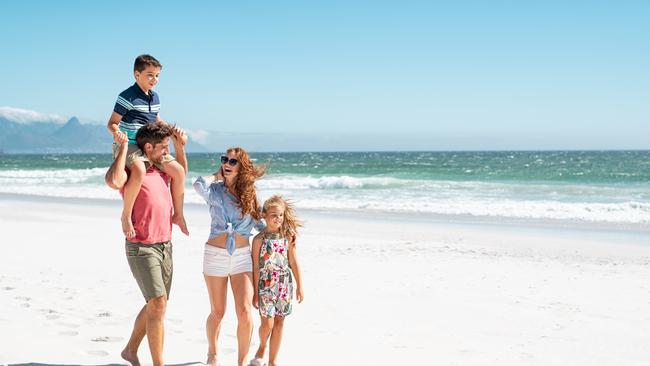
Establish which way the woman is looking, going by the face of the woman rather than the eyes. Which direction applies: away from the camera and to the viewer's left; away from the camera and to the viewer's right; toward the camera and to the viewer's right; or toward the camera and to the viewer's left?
toward the camera and to the viewer's left

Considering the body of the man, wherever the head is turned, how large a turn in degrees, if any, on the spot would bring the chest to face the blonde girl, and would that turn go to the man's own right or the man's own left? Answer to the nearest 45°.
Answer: approximately 45° to the man's own left

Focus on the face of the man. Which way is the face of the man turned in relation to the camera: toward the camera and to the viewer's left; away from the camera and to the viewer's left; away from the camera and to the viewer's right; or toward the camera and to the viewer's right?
toward the camera and to the viewer's right

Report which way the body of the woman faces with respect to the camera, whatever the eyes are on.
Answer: toward the camera

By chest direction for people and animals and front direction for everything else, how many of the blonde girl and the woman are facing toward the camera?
2
